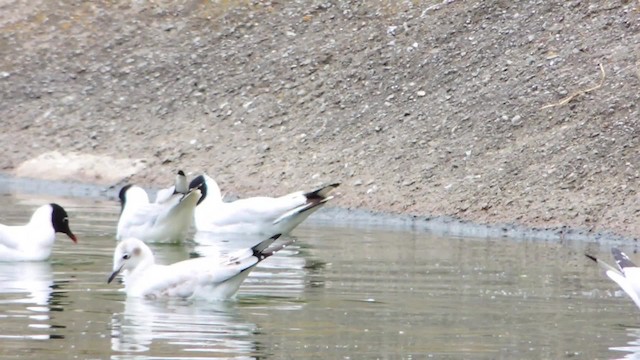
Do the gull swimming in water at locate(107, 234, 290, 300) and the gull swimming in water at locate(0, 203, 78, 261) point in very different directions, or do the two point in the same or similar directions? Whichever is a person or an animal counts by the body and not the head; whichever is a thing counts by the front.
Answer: very different directions

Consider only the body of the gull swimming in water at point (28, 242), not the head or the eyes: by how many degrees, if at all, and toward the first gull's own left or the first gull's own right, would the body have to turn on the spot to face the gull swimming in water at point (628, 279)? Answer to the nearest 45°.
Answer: approximately 45° to the first gull's own right

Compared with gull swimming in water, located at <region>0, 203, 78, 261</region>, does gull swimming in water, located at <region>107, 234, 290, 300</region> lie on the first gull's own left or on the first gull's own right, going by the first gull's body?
on the first gull's own right

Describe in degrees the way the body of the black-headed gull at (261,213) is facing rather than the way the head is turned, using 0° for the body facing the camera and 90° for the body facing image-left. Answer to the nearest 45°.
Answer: approximately 90°

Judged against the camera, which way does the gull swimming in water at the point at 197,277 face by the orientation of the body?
to the viewer's left

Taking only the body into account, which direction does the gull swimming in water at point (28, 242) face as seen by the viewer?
to the viewer's right

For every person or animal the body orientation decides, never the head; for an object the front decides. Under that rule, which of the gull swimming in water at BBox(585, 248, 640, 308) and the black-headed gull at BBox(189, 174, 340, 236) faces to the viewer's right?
the gull swimming in water

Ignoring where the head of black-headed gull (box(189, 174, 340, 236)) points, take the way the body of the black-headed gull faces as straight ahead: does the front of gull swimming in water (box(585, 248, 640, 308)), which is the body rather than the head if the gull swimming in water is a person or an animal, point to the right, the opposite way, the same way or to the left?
the opposite way

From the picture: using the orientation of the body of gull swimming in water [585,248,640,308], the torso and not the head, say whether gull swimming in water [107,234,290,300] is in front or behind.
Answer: behind

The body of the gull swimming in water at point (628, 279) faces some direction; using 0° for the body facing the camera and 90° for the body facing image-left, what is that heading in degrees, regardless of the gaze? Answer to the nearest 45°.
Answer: approximately 270°

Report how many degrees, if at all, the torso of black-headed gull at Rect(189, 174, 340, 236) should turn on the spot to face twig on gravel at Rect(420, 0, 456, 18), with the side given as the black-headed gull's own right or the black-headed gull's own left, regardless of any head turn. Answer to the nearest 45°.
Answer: approximately 135° to the black-headed gull's own right
